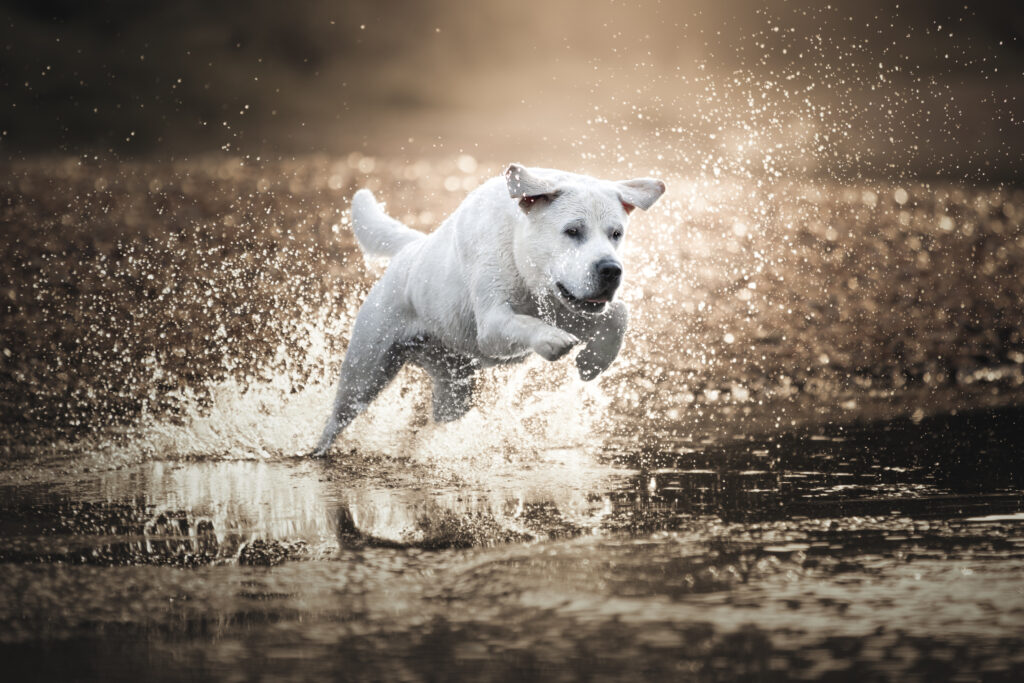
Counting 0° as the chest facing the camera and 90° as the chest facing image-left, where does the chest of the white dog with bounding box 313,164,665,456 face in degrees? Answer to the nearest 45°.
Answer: approximately 315°
